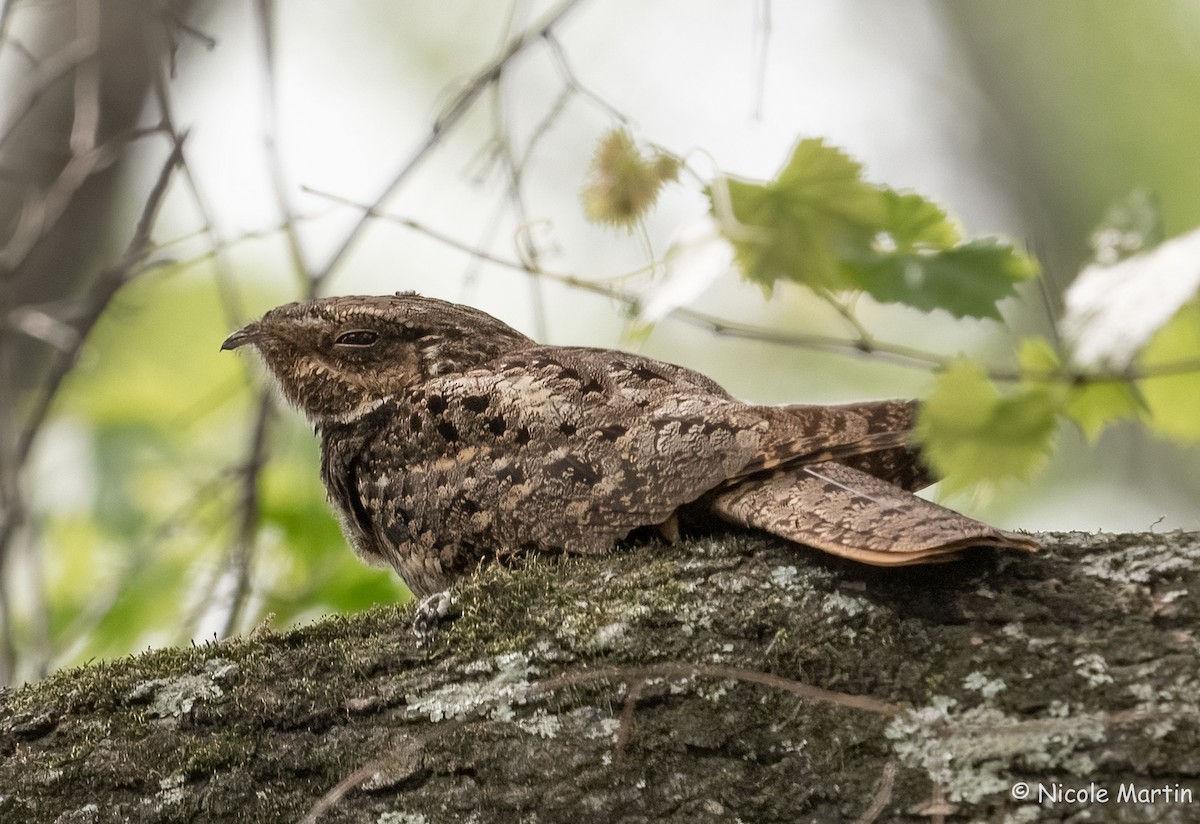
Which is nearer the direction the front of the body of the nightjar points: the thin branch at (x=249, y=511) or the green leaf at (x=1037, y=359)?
the thin branch

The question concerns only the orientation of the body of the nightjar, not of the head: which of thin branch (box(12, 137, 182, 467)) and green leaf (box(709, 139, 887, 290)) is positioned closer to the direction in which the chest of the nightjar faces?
the thin branch

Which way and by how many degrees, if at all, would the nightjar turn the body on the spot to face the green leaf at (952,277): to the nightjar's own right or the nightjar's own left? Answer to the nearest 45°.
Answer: approximately 135° to the nightjar's own left

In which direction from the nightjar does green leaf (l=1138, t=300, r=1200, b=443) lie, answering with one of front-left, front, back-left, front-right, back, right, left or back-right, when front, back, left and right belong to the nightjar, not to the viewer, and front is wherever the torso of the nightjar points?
back-left

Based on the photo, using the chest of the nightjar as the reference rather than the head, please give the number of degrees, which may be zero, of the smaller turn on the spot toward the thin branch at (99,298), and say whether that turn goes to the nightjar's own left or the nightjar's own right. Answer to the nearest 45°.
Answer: approximately 45° to the nightjar's own right

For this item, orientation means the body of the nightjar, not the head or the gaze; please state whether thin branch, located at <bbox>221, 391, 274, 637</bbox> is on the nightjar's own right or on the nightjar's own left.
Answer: on the nightjar's own right

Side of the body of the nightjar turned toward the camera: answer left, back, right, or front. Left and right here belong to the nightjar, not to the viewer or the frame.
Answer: left
